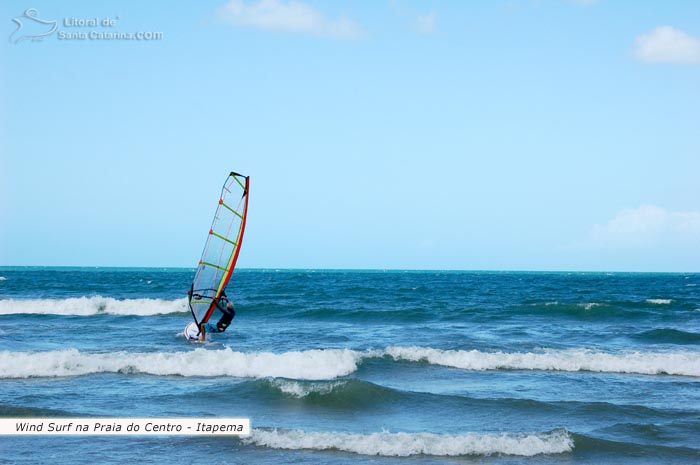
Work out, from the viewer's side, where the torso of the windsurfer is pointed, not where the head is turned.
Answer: to the viewer's left

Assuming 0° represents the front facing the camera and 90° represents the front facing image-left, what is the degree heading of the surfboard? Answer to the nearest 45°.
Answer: approximately 45°

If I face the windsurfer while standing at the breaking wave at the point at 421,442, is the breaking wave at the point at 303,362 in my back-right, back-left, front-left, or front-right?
front-right
